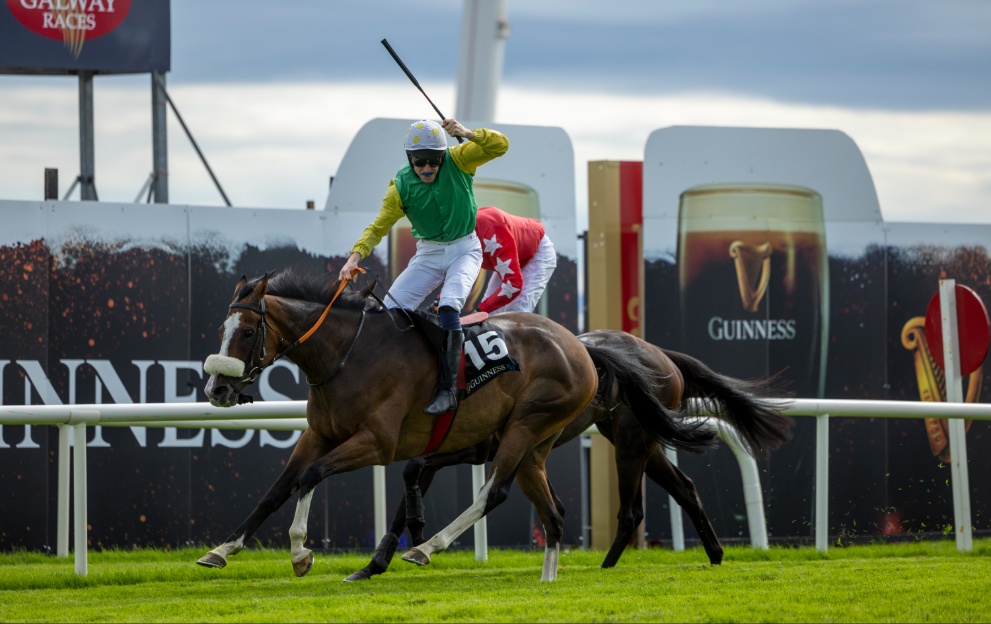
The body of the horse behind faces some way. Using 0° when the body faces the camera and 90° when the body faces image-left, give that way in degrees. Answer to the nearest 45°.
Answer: approximately 90°

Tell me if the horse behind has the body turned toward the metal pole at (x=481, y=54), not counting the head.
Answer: no

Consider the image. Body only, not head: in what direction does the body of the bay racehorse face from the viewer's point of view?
to the viewer's left

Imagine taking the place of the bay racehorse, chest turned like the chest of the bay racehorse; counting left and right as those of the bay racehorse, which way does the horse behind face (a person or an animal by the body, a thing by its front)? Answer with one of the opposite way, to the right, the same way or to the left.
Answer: the same way

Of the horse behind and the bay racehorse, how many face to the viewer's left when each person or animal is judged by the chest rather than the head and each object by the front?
2

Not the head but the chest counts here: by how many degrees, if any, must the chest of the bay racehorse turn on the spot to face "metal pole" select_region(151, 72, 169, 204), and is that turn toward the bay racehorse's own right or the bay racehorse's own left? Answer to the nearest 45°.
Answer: approximately 45° to the bay racehorse's own right

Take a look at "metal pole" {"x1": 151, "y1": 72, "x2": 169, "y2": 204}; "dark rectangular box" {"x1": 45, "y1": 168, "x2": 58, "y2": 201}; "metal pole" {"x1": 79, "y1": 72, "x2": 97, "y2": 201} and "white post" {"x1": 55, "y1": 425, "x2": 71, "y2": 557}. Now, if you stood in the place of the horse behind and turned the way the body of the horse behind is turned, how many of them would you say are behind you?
0

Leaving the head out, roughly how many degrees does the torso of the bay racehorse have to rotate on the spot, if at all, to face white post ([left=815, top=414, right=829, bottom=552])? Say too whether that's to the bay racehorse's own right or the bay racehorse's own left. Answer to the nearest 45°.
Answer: approximately 135° to the bay racehorse's own right

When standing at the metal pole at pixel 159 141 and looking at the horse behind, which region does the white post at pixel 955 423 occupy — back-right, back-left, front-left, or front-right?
front-left

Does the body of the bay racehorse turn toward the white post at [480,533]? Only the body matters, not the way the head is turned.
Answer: no

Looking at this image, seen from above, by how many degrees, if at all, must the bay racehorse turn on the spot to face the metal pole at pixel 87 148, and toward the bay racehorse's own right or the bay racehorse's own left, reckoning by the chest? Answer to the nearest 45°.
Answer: approximately 45° to the bay racehorse's own right

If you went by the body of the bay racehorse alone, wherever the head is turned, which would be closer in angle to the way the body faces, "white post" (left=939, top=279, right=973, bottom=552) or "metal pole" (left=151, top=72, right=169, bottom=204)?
the metal pole

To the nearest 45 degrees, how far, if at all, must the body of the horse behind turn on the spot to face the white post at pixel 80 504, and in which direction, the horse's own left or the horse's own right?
approximately 45° to the horse's own left

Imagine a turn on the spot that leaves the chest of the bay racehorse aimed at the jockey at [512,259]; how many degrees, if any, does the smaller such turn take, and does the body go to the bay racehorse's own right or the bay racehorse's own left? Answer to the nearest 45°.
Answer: approximately 135° to the bay racehorse's own right

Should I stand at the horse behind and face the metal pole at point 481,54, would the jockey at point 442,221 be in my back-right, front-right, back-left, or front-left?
back-left

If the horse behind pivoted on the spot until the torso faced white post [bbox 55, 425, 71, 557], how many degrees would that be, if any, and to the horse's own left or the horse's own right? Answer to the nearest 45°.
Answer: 0° — it already faces it
